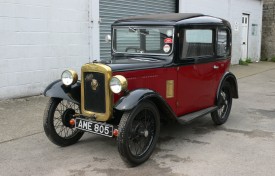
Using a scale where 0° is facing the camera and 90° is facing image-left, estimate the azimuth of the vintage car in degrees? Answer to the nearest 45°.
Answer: approximately 45°

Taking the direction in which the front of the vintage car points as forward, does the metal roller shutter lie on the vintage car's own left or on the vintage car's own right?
on the vintage car's own right
